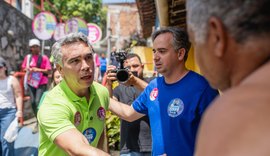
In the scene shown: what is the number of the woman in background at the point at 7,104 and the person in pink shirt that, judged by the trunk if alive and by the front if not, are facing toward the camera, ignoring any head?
2

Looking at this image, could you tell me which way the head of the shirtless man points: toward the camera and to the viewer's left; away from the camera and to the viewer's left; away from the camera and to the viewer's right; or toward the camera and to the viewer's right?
away from the camera and to the viewer's left

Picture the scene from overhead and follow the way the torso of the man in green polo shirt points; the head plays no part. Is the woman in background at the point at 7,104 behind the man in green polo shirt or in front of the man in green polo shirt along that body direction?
behind

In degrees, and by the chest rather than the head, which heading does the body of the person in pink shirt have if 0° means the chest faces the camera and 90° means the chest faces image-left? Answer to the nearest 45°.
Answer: approximately 0°

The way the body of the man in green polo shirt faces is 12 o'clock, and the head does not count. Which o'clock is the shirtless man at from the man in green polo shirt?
The shirtless man is roughly at 1 o'clock from the man in green polo shirt.

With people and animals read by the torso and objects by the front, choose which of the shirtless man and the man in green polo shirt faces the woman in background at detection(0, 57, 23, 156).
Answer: the shirtless man

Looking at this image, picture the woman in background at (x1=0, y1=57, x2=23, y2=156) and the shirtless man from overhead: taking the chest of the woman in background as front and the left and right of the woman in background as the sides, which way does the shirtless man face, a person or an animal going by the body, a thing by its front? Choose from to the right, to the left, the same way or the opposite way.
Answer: the opposite way

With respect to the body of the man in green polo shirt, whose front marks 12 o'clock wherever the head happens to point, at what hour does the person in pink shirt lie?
The person in pink shirt is roughly at 7 o'clock from the man in green polo shirt.

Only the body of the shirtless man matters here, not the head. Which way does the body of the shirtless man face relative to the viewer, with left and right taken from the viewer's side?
facing away from the viewer and to the left of the viewer

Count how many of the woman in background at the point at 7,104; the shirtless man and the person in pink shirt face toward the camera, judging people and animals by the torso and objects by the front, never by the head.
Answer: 2

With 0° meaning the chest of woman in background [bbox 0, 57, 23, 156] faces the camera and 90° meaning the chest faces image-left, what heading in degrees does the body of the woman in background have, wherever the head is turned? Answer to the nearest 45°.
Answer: approximately 0°

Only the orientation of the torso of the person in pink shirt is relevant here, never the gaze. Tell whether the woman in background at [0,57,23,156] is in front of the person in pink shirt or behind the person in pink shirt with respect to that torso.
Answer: in front

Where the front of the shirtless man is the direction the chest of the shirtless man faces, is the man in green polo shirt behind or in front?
in front
